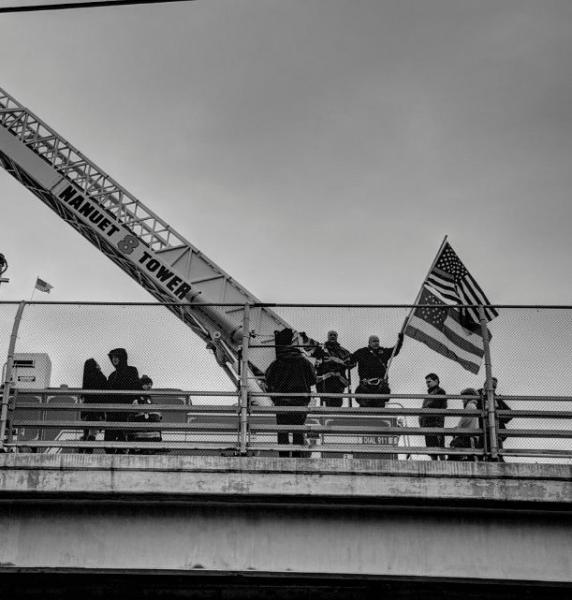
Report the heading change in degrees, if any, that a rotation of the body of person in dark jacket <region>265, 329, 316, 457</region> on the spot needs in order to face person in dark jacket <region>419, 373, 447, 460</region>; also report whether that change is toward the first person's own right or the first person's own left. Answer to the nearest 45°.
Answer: approximately 90° to the first person's own right

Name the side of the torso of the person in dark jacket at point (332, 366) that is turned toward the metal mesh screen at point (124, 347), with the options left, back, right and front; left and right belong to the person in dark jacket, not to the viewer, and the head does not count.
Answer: right

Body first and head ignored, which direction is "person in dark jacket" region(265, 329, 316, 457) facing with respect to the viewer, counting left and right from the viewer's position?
facing away from the viewer

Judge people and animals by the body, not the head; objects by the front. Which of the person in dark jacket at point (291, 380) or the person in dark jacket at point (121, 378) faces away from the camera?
the person in dark jacket at point (291, 380)

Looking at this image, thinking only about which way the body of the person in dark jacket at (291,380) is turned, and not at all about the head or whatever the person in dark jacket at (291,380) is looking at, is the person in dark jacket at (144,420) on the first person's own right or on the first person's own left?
on the first person's own left

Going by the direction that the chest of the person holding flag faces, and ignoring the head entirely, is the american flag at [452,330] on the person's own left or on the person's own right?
on the person's own left

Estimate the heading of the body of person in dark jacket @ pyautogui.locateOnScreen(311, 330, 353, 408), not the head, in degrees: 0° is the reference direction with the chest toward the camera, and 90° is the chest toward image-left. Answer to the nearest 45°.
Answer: approximately 0°
